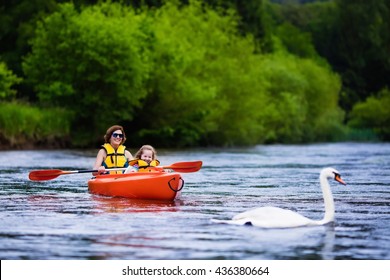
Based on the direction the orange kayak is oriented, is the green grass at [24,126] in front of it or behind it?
behind

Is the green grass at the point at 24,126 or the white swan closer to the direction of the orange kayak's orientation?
the white swan

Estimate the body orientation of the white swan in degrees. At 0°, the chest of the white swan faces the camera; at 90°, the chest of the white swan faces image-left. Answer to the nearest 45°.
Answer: approximately 270°

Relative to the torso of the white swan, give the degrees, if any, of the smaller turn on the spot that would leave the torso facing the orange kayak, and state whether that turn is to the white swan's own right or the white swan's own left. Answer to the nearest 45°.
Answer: approximately 135° to the white swan's own left

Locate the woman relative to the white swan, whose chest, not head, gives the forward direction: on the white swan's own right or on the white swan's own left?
on the white swan's own left

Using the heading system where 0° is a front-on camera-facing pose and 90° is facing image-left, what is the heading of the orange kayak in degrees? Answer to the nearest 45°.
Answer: approximately 315°
